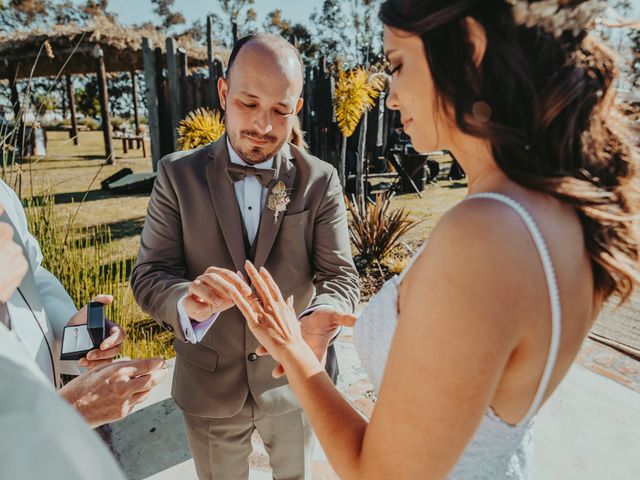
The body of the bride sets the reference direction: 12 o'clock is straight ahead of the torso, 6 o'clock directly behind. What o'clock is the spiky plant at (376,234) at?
The spiky plant is roughly at 1 o'clock from the bride.

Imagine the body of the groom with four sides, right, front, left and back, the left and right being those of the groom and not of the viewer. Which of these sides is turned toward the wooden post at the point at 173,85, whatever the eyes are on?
back

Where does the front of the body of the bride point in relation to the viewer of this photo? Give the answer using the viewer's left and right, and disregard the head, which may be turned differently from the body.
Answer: facing away from the viewer and to the left of the viewer

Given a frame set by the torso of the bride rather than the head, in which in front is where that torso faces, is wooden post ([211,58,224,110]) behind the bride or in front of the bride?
in front

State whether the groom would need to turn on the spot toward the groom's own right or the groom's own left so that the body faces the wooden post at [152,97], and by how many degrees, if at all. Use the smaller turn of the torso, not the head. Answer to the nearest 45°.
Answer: approximately 180°

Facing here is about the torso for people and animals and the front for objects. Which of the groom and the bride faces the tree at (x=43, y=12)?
the bride

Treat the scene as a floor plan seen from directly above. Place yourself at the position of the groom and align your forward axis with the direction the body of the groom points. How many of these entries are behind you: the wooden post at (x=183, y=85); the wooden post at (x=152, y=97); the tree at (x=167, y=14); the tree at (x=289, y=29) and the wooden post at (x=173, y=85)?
5

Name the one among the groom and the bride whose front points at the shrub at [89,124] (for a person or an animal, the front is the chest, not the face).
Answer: the bride

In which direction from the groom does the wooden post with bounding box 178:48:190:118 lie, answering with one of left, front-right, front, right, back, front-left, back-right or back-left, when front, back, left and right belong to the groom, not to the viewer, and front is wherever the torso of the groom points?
back

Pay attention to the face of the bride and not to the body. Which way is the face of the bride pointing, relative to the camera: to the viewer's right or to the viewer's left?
to the viewer's left

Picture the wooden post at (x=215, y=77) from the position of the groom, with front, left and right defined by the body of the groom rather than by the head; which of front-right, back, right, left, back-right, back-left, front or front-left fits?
back

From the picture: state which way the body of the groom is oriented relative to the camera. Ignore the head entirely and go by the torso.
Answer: toward the camera

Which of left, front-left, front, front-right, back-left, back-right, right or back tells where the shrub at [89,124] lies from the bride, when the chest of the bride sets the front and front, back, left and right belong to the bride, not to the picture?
front

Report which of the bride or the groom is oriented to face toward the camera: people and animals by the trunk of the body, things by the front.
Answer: the groom

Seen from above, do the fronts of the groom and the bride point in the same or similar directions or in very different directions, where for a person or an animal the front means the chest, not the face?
very different directions

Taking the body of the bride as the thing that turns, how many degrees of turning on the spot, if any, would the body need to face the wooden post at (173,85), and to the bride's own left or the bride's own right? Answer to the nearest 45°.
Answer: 0° — they already face it

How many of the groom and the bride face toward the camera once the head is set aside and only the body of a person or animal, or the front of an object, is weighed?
1
